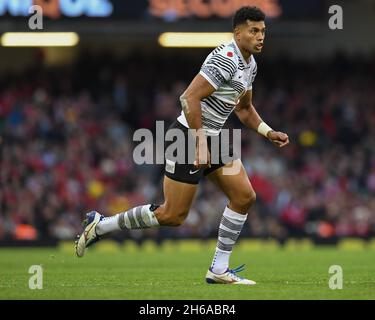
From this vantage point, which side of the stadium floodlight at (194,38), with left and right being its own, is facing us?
front

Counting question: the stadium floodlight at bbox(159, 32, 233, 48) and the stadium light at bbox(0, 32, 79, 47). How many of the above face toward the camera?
2

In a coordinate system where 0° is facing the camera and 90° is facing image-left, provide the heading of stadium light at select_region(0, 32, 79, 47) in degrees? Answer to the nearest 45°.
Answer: approximately 0°

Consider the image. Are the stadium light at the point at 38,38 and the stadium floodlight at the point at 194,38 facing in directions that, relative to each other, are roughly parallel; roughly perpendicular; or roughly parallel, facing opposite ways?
roughly parallel

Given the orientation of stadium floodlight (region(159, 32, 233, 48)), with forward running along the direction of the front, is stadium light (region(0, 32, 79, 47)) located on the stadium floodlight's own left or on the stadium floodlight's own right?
on the stadium floodlight's own right

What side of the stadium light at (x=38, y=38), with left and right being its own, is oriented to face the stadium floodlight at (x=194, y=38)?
left
